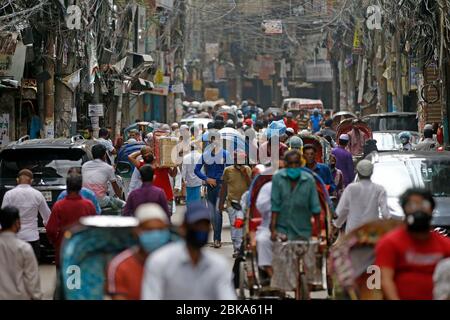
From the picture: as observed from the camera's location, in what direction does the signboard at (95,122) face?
facing the viewer

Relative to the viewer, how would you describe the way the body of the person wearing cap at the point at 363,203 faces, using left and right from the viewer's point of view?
facing away from the viewer

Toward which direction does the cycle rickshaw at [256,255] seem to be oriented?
toward the camera

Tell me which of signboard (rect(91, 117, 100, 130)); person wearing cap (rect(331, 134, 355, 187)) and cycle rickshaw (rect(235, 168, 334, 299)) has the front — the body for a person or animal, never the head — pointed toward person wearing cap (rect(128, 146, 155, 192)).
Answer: the signboard

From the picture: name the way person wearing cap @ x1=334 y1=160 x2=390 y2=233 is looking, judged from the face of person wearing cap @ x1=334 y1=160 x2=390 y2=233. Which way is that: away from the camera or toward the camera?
away from the camera

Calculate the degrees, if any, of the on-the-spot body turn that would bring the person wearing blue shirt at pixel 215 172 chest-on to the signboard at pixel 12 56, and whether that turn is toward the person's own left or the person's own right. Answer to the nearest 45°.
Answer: approximately 135° to the person's own right

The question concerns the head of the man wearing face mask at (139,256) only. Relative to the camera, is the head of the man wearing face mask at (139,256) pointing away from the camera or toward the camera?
toward the camera

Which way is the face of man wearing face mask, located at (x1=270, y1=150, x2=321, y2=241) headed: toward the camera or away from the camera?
toward the camera
